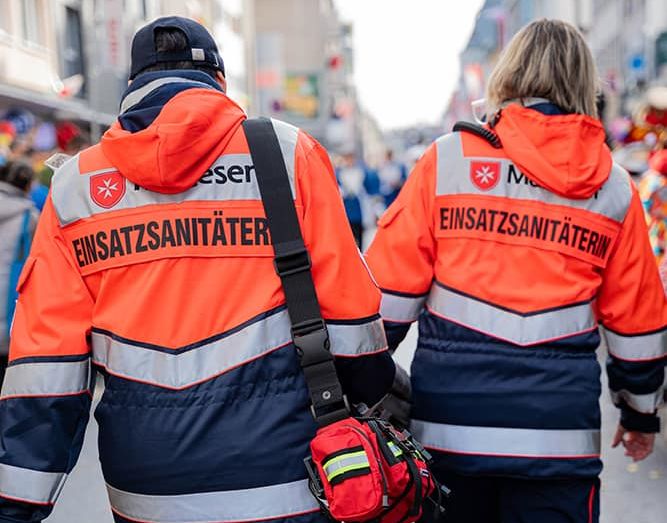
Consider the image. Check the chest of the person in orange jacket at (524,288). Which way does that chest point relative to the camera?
away from the camera

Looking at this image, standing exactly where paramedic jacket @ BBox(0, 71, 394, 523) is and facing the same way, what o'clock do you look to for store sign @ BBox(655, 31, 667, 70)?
The store sign is roughly at 1 o'clock from the paramedic jacket.

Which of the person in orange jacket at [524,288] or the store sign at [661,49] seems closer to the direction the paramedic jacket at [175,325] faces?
the store sign

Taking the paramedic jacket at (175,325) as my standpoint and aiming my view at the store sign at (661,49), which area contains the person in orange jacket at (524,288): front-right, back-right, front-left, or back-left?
front-right

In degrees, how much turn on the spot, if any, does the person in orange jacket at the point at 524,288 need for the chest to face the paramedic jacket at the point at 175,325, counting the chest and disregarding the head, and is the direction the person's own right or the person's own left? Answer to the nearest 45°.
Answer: approximately 135° to the person's own left

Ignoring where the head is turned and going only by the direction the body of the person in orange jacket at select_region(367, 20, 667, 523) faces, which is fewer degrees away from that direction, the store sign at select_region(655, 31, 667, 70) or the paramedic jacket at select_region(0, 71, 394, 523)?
the store sign

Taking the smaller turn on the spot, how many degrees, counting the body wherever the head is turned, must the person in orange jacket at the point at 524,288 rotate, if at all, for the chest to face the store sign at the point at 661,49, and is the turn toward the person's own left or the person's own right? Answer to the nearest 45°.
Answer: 0° — they already face it

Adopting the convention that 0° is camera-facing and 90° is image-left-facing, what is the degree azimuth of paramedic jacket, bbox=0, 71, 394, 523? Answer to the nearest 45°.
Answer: approximately 180°

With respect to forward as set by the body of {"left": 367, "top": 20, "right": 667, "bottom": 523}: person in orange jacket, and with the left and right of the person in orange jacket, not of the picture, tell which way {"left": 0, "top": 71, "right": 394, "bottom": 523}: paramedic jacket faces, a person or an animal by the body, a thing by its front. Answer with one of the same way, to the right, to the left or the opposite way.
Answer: the same way

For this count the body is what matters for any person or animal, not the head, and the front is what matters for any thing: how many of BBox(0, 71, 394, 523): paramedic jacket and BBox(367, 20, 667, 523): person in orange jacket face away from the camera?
2

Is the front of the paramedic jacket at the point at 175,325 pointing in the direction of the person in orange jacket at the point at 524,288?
no
